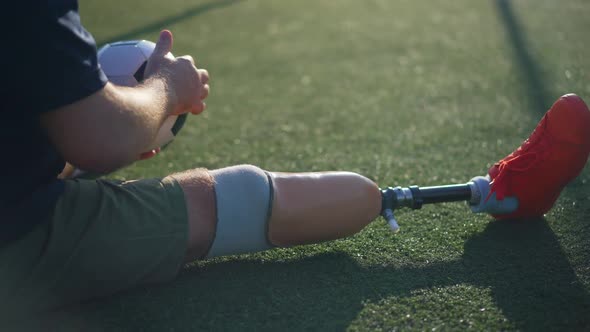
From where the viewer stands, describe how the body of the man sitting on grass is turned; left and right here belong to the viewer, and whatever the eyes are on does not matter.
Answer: facing to the right of the viewer
